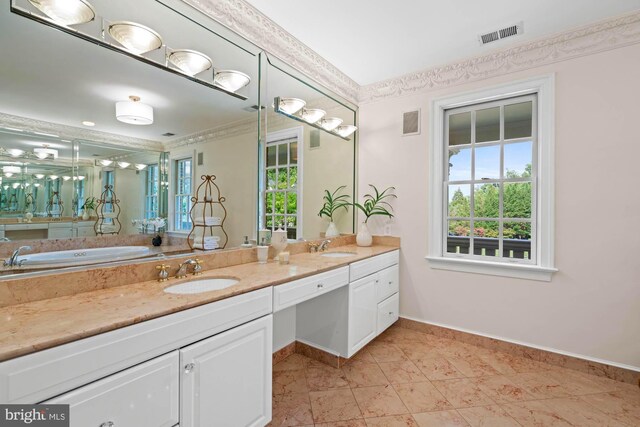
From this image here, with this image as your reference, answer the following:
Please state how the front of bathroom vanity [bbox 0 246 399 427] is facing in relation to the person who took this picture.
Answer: facing the viewer and to the right of the viewer
